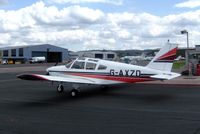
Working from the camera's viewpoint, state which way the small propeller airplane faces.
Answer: facing away from the viewer and to the left of the viewer
